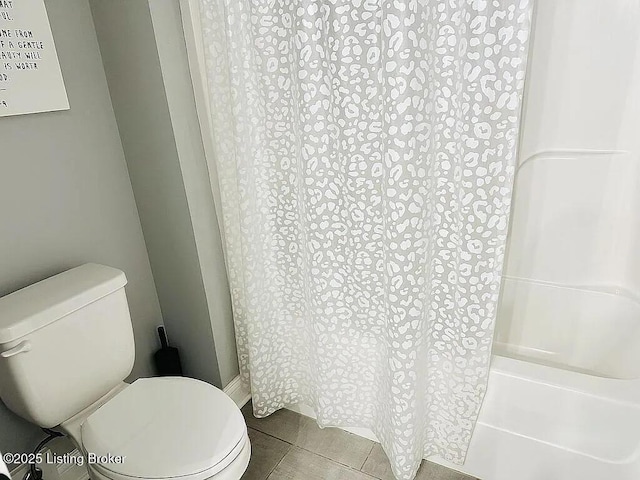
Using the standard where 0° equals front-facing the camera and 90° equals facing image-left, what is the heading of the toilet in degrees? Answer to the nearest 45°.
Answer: approximately 315°

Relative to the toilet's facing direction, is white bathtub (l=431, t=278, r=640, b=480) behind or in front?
in front
